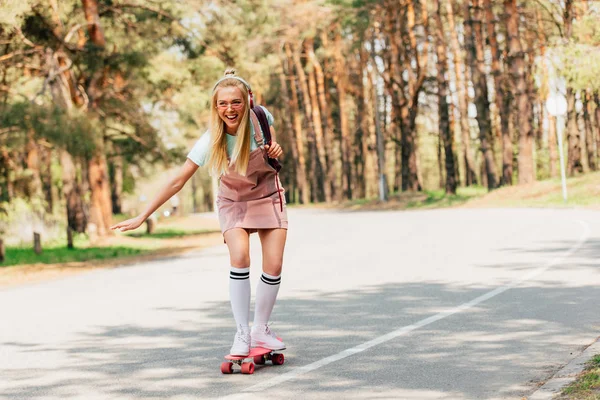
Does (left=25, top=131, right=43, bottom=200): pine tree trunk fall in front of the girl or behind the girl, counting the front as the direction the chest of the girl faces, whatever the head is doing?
behind

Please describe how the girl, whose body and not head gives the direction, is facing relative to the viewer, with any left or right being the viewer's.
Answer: facing the viewer

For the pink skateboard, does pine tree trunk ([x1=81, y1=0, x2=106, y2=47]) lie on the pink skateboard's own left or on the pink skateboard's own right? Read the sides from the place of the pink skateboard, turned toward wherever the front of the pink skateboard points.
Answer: on the pink skateboard's own right

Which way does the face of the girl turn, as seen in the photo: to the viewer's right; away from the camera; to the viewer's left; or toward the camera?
toward the camera

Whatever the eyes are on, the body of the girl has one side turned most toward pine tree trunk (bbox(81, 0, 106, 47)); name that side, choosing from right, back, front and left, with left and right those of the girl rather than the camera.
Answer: back
